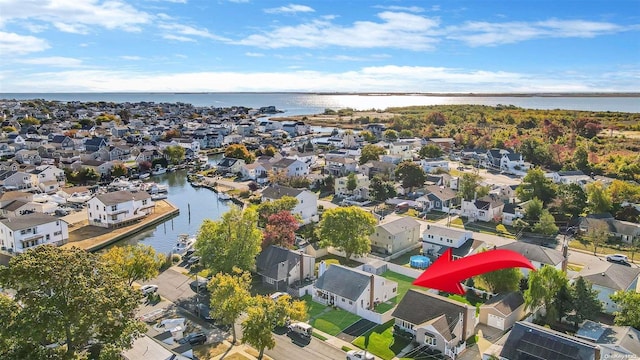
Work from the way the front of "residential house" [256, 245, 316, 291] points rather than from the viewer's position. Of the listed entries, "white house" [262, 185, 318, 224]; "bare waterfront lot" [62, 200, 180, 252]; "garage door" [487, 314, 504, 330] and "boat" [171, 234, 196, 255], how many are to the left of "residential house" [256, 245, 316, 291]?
1

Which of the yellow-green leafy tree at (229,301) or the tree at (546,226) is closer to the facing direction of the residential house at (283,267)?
the yellow-green leafy tree

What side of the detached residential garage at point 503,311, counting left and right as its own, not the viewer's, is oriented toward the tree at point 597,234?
back

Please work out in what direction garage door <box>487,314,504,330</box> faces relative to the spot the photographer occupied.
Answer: facing the viewer and to the left of the viewer

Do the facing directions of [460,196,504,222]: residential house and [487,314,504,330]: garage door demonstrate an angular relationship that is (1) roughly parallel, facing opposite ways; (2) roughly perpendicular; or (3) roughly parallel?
roughly parallel

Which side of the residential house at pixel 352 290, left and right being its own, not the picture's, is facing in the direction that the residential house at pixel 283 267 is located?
right

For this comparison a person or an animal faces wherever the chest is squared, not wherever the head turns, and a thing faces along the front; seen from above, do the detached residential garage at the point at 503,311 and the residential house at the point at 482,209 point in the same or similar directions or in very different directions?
same or similar directions

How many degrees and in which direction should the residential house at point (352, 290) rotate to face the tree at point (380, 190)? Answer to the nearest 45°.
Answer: approximately 135° to its right

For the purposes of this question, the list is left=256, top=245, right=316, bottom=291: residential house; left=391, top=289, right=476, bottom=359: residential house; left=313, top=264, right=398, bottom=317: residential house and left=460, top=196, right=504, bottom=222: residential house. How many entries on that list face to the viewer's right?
0

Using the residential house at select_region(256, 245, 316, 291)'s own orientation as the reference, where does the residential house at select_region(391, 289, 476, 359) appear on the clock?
the residential house at select_region(391, 289, 476, 359) is roughly at 9 o'clock from the residential house at select_region(256, 245, 316, 291).

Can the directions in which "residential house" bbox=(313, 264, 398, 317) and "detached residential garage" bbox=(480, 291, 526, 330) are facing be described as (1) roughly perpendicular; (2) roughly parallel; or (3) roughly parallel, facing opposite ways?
roughly parallel

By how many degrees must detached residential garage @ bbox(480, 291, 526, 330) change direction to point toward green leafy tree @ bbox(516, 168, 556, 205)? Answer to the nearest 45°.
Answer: approximately 135° to its right

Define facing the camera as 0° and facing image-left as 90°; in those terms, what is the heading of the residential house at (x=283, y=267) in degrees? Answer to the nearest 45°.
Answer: approximately 45°
